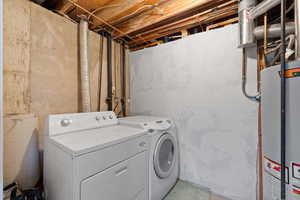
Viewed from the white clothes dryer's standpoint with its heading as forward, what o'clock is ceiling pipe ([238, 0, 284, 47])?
The ceiling pipe is roughly at 11 o'clock from the white clothes dryer.

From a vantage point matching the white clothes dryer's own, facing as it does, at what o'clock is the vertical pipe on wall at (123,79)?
The vertical pipe on wall is roughly at 8 o'clock from the white clothes dryer.

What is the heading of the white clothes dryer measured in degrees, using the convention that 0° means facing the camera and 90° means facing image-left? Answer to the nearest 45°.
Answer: approximately 315°

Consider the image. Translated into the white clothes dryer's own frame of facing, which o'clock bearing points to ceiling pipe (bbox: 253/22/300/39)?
The ceiling pipe is roughly at 11 o'clock from the white clothes dryer.

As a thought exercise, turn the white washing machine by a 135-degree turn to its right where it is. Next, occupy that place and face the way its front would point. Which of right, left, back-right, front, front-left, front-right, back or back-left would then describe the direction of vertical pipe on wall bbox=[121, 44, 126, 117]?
front-right

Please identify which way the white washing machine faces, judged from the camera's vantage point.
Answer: facing the viewer and to the right of the viewer
